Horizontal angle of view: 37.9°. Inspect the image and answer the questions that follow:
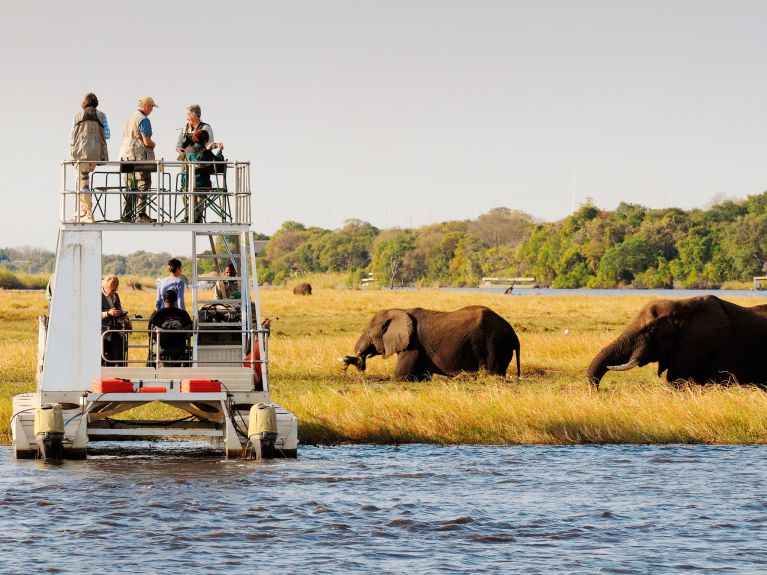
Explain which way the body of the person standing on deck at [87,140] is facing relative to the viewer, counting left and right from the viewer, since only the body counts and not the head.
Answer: facing away from the viewer

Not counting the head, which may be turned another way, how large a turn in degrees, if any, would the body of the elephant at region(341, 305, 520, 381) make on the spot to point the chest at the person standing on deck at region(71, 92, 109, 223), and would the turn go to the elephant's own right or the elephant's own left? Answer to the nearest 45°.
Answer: approximately 45° to the elephant's own left

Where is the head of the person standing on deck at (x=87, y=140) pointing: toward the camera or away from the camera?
away from the camera

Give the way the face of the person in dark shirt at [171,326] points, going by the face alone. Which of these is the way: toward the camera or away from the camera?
away from the camera

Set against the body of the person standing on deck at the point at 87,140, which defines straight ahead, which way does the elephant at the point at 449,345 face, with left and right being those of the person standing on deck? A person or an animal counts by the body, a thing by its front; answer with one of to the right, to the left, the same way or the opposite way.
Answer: to the left

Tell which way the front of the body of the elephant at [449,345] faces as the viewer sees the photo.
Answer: to the viewer's left

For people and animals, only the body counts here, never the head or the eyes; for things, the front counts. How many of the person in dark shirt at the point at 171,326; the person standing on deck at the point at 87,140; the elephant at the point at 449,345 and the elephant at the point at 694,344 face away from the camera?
2

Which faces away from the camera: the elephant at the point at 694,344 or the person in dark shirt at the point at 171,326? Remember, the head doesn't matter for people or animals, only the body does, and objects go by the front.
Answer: the person in dark shirt

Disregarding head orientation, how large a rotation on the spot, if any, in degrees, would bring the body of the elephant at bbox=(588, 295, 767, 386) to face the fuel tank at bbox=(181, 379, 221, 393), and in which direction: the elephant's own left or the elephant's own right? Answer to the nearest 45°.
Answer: approximately 45° to the elephant's own left

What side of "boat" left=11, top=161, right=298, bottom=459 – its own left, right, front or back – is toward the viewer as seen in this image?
back

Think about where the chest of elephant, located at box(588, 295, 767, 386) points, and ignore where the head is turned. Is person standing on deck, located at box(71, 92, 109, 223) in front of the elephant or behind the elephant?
in front

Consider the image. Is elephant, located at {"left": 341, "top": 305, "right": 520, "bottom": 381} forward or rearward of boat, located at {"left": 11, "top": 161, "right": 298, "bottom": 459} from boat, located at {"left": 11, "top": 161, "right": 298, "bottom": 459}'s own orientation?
forward

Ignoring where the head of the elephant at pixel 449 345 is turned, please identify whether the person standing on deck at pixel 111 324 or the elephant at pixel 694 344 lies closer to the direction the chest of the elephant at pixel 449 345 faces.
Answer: the person standing on deck

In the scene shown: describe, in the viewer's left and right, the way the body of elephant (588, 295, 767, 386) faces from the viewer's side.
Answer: facing to the left of the viewer

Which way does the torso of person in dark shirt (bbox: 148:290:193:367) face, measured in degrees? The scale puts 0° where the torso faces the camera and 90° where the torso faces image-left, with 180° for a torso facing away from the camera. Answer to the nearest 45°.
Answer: approximately 180°

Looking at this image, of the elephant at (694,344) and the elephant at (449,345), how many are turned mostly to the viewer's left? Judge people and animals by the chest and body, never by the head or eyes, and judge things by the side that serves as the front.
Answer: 2
